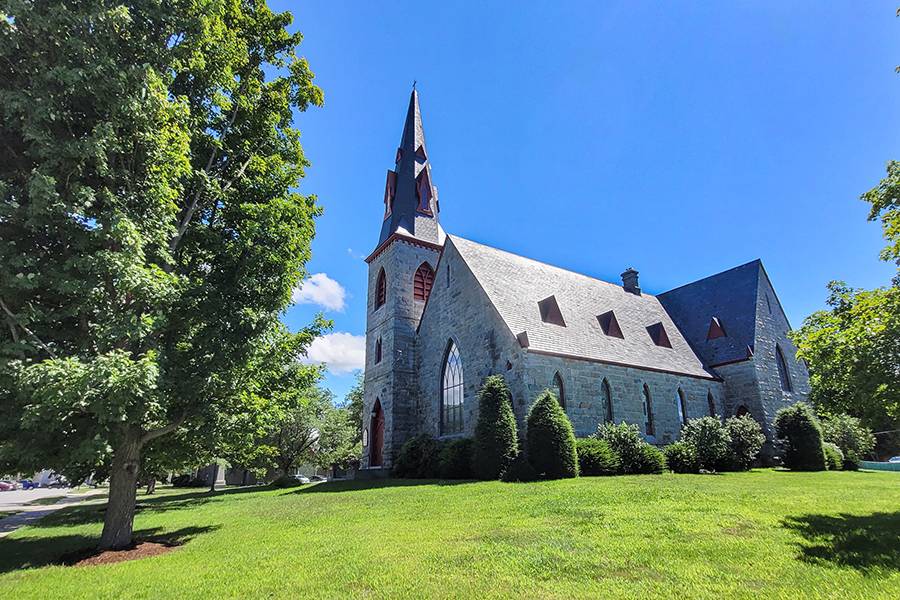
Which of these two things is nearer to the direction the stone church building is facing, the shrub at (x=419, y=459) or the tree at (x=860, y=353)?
the shrub

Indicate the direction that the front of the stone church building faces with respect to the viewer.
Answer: facing the viewer and to the left of the viewer

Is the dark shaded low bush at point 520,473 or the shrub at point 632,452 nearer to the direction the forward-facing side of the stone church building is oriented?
the dark shaded low bush

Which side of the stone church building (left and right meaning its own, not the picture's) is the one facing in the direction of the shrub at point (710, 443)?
left

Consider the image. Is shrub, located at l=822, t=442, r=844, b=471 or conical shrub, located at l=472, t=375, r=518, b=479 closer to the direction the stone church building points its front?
the conical shrub

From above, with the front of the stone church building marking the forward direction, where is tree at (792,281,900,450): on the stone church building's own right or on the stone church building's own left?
on the stone church building's own left

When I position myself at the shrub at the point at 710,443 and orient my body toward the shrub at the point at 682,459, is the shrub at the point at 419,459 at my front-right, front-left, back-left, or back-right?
front-right

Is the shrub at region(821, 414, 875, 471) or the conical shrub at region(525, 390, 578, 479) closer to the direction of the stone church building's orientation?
the conical shrub

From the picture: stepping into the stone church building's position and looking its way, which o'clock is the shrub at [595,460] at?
The shrub is roughly at 10 o'clock from the stone church building.
